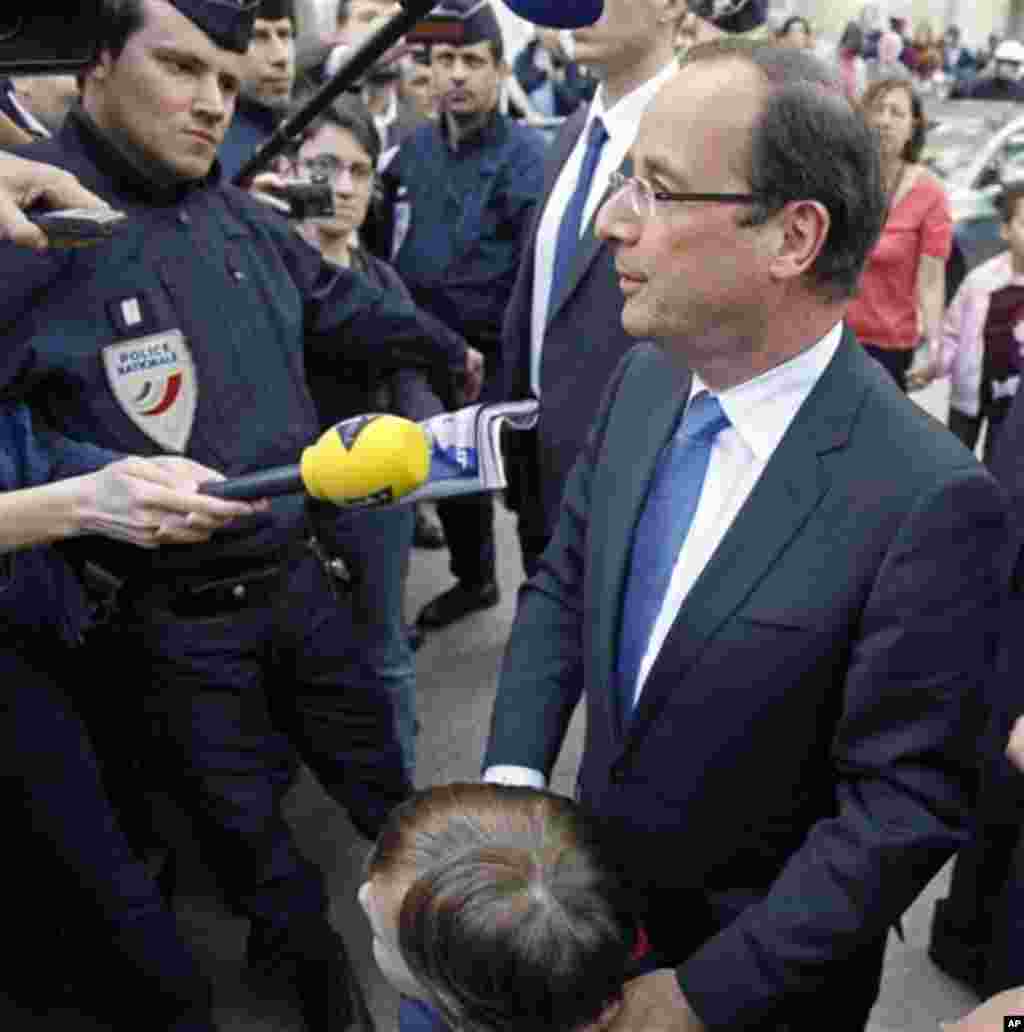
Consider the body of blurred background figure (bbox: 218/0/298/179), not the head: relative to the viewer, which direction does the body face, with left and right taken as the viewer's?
facing the viewer and to the right of the viewer

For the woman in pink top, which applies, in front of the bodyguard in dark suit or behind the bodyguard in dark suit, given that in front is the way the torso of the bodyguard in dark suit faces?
behind

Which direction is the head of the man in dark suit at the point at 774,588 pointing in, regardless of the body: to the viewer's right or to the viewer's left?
to the viewer's left

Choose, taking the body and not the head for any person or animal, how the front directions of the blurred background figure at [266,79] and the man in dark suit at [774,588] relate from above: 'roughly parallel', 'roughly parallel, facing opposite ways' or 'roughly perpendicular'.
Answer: roughly perpendicular

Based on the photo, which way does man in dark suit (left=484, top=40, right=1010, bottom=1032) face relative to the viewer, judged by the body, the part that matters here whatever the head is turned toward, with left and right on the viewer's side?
facing the viewer and to the left of the viewer

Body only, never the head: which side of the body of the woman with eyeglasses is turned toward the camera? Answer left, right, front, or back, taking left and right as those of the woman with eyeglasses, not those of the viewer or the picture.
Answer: front

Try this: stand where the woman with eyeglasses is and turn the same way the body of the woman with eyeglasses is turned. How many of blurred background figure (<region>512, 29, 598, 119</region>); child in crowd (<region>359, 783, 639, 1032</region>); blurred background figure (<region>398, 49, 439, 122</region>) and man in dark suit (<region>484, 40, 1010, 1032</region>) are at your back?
2

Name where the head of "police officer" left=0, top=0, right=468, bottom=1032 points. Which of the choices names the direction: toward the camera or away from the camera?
toward the camera

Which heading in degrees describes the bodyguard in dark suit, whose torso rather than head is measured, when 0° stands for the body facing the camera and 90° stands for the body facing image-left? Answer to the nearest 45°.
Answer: approximately 45°
